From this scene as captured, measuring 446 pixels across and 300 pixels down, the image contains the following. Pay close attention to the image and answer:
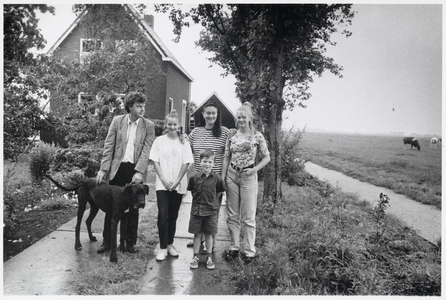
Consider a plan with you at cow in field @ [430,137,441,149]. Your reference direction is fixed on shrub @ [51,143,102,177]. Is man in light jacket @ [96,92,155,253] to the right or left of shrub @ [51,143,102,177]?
left

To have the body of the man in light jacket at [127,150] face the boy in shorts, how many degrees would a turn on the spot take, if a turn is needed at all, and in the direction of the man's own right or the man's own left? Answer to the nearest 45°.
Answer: approximately 45° to the man's own left

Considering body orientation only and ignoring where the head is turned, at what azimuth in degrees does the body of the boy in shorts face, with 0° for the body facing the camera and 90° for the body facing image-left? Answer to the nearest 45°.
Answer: approximately 0°

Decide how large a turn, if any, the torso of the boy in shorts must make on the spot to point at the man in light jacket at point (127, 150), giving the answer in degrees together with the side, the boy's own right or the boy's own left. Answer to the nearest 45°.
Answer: approximately 90° to the boy's own right

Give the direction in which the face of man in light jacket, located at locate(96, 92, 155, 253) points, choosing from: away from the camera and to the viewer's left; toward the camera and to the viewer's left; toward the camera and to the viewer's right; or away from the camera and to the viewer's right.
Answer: toward the camera and to the viewer's right

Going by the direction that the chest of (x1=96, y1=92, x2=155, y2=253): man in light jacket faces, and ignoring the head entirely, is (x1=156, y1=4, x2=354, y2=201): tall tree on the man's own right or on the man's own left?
on the man's own left

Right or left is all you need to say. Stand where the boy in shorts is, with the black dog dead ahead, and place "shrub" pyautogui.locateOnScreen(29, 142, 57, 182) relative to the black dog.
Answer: right

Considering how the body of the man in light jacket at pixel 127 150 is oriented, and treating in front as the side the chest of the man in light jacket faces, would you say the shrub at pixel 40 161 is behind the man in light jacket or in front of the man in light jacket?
behind

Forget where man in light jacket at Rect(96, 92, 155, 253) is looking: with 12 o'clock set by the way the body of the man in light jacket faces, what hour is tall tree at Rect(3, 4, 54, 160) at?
The tall tree is roughly at 4 o'clock from the man in light jacket.

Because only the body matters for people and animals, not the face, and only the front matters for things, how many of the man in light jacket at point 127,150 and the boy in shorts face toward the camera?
2
